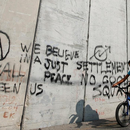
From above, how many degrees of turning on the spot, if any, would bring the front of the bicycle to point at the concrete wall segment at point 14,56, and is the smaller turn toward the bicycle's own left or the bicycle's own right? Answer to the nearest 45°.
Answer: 0° — it already faces it

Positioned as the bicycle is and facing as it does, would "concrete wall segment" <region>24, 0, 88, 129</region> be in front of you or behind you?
in front

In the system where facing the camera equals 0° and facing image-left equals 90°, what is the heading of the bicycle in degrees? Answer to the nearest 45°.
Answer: approximately 45°
